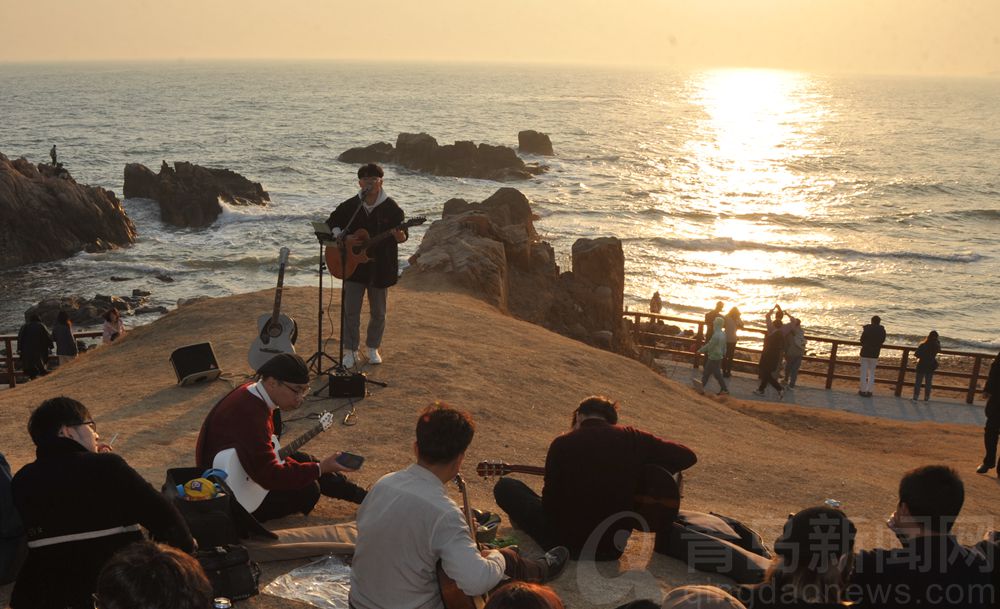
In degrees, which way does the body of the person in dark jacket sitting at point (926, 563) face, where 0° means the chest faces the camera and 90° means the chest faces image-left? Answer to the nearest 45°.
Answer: approximately 180°

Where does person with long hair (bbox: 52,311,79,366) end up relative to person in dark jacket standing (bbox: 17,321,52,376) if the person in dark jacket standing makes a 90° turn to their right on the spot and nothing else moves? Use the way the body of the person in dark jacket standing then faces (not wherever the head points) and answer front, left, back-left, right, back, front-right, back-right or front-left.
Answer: front-left

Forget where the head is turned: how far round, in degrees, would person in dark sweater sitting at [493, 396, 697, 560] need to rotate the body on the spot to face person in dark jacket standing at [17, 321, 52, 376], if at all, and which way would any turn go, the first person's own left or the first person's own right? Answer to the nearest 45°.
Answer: approximately 45° to the first person's own left

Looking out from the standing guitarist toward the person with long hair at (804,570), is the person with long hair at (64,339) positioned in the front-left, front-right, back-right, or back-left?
back-right

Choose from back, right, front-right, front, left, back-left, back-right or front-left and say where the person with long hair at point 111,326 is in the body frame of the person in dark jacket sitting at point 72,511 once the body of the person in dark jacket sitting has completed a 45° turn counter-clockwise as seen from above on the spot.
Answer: front

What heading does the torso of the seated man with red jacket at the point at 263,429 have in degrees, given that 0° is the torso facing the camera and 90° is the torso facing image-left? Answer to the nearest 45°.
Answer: approximately 270°

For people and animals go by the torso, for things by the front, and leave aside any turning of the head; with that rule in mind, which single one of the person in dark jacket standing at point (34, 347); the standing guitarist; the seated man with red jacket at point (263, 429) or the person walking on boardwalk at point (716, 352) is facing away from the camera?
the person in dark jacket standing

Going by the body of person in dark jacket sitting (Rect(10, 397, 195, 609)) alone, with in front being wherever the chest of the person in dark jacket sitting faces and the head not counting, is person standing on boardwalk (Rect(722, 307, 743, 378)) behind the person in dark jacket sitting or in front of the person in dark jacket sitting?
in front

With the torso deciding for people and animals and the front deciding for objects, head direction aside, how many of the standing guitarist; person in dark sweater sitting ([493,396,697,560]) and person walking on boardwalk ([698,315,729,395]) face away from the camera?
1

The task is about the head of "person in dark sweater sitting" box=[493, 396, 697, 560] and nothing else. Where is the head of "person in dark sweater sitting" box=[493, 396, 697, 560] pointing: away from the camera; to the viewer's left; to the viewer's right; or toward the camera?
away from the camera

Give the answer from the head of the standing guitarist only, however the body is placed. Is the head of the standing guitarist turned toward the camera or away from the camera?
toward the camera

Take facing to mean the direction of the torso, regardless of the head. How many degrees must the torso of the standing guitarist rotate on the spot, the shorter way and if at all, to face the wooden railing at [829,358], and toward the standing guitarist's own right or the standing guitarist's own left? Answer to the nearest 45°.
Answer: approximately 135° to the standing guitarist's own left

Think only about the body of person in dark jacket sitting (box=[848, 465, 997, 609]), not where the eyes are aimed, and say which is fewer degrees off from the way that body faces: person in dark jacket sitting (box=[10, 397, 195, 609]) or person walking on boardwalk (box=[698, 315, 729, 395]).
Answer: the person walking on boardwalk

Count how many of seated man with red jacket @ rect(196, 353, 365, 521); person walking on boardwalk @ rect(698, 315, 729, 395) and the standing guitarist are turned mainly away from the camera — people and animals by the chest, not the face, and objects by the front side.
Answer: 0
